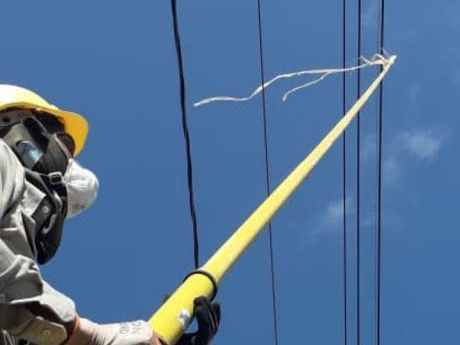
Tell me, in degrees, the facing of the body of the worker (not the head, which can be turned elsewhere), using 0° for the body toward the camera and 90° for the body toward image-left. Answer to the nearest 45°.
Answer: approximately 270°

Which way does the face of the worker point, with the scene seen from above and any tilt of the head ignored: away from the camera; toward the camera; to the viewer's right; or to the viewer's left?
to the viewer's right
